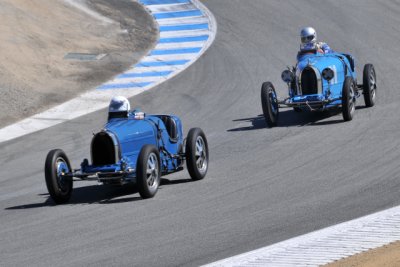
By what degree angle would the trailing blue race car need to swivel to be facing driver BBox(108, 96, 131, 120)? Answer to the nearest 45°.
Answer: approximately 45° to its right

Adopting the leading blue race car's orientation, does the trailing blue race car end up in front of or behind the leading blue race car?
behind

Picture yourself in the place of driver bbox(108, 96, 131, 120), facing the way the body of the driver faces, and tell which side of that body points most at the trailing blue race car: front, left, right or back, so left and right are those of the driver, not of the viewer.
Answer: back

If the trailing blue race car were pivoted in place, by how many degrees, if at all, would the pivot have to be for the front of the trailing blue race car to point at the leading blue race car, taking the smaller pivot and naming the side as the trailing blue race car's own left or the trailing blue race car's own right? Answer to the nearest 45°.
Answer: approximately 45° to the trailing blue race car's own right

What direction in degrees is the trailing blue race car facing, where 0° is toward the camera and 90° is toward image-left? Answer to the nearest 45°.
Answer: approximately 0°

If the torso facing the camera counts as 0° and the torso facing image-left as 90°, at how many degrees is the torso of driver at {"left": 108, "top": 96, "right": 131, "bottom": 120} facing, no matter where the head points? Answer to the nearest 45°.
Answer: approximately 45°
